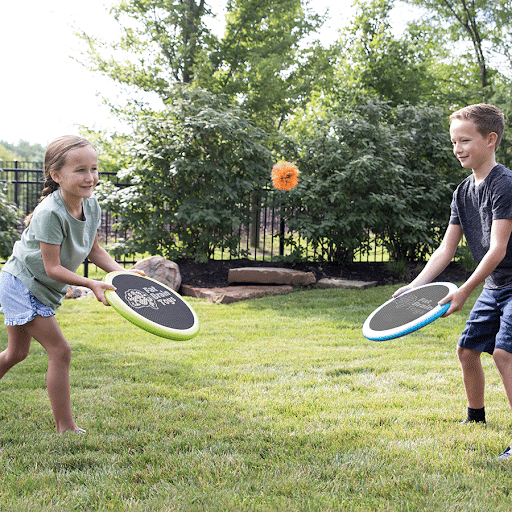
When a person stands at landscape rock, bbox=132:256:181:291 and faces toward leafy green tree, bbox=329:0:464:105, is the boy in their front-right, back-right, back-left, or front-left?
back-right

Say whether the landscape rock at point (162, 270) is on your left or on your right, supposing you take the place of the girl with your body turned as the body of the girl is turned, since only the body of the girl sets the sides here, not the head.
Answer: on your left

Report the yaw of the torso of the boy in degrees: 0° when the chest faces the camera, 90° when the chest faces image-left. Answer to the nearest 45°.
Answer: approximately 45°

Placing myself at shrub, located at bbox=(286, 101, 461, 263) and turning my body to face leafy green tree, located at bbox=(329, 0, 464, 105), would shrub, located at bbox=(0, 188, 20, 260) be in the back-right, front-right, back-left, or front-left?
back-left

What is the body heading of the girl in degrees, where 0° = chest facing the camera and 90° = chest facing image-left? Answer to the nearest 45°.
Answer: approximately 315°

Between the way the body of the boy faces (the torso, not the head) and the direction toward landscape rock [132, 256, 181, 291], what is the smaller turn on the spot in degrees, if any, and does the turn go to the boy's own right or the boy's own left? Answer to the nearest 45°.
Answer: approximately 90° to the boy's own right
